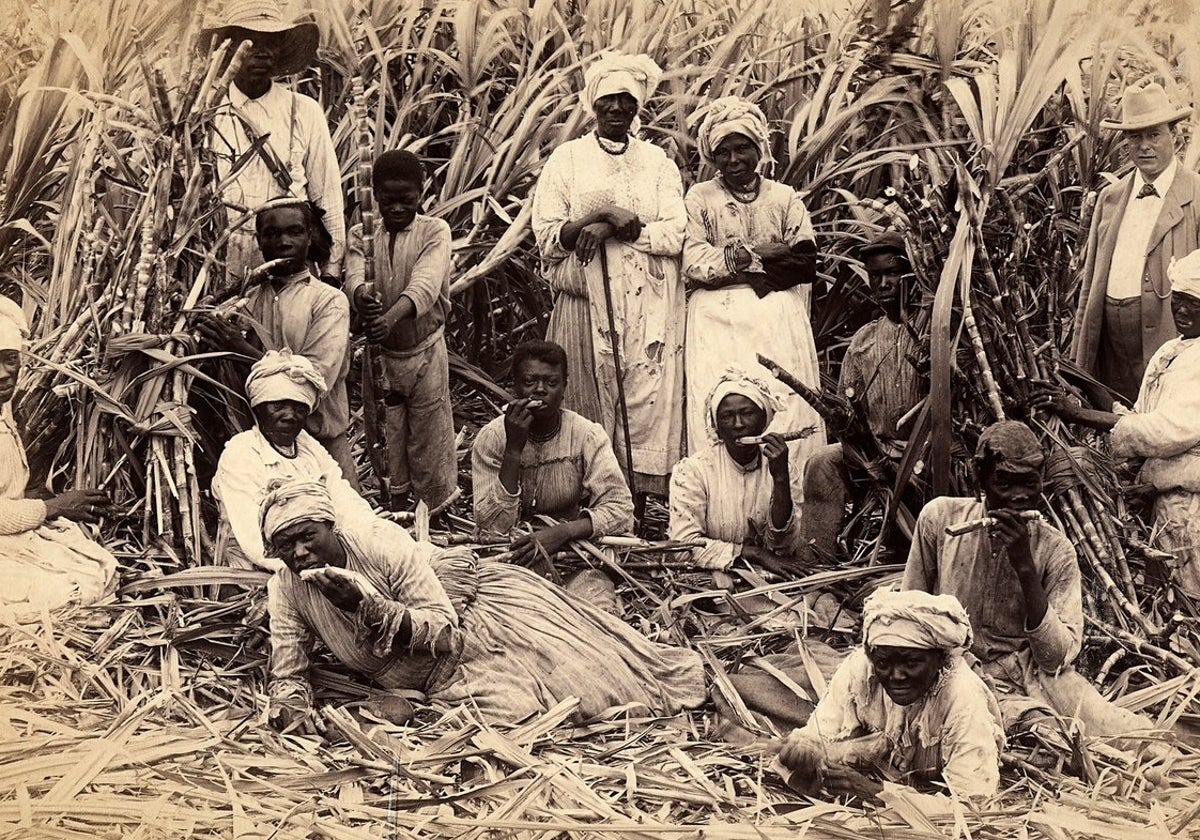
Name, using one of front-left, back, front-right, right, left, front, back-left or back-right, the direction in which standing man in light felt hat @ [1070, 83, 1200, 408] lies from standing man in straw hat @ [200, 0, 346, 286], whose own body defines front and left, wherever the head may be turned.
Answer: back-left

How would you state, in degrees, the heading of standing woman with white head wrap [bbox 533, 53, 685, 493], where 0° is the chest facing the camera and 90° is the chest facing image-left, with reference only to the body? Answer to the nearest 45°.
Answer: approximately 0°

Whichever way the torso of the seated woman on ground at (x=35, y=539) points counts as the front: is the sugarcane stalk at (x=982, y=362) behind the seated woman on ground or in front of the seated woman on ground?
in front

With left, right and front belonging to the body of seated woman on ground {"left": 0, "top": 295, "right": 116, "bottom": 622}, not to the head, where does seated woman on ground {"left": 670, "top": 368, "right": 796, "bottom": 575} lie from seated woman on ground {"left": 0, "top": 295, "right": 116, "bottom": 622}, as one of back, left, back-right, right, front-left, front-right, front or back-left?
front-left

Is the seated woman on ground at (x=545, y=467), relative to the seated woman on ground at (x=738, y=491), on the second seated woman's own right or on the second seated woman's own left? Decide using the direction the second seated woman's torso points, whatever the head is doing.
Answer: on the second seated woman's own right

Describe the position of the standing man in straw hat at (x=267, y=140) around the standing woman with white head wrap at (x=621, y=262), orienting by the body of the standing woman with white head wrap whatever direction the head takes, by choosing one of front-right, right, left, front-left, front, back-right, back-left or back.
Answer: right

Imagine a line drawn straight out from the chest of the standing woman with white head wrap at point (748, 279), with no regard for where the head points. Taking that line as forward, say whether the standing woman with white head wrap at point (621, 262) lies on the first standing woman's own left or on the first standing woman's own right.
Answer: on the first standing woman's own right

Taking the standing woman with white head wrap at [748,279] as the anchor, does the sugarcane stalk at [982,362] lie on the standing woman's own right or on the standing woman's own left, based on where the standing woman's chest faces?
on the standing woman's own left
